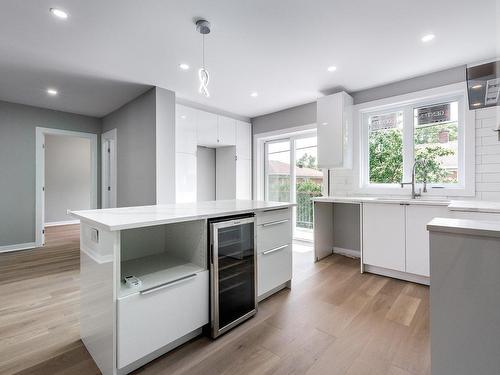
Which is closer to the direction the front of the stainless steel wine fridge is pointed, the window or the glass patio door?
the window

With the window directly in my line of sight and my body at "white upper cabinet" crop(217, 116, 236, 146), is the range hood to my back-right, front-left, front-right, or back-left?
front-right

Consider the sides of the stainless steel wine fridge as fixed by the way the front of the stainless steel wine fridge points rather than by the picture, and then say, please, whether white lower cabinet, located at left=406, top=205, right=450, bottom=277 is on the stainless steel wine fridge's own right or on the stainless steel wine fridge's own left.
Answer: on the stainless steel wine fridge's own left

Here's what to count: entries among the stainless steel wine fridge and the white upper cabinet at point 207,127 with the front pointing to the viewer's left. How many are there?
0

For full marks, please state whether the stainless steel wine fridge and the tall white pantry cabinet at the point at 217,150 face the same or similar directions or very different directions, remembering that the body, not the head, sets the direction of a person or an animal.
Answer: same or similar directions

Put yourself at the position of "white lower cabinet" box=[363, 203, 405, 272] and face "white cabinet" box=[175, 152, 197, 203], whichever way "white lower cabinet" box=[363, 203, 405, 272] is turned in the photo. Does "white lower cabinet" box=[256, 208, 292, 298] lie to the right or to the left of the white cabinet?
left

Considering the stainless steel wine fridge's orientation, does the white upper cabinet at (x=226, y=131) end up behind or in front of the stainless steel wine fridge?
behind

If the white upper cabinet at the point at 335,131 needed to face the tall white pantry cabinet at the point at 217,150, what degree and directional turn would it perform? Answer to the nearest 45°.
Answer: approximately 45° to its right

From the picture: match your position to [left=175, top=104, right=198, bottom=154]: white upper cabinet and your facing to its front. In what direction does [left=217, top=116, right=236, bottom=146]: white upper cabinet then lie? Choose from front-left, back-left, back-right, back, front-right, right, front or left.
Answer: left

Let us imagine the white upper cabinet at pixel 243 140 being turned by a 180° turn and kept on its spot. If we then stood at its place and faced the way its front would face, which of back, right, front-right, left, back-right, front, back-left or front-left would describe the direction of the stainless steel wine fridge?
back-left

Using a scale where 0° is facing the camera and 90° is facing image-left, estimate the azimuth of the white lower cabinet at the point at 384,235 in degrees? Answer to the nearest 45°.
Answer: approximately 45°

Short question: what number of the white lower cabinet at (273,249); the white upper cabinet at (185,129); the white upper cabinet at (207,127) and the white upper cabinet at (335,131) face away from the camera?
0

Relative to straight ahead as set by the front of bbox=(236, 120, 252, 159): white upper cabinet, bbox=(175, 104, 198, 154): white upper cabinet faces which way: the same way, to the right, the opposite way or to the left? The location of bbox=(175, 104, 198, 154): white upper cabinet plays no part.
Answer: the same way

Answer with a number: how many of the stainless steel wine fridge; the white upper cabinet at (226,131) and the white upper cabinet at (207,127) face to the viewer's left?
0
